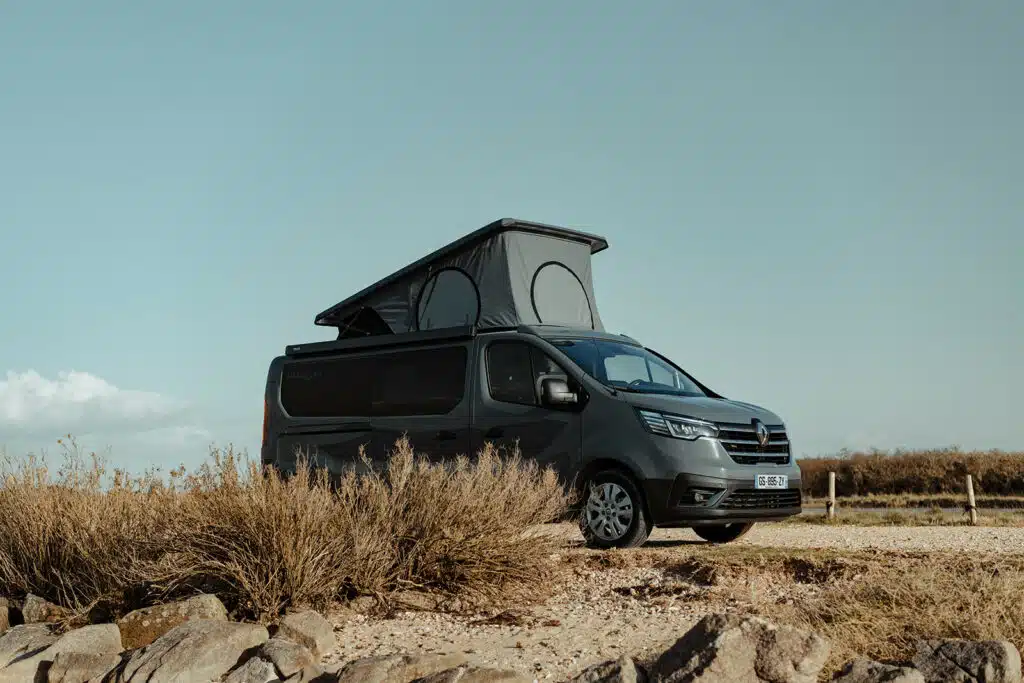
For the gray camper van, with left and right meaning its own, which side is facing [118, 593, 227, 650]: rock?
right

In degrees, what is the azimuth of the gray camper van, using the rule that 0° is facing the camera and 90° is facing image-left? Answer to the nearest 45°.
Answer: approximately 315°

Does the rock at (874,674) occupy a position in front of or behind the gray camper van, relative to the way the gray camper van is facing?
in front

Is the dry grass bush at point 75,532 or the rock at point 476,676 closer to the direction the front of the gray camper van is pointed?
the rock

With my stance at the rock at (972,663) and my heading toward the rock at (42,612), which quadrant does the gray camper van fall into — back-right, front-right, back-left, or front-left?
front-right

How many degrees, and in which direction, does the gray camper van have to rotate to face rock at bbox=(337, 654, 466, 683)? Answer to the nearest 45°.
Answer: approximately 45° to its right

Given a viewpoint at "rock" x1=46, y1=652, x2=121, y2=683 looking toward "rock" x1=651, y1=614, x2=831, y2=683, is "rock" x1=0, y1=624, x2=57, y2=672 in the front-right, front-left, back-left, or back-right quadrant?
back-left

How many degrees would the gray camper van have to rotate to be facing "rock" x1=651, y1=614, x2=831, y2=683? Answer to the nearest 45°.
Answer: approximately 45° to its right

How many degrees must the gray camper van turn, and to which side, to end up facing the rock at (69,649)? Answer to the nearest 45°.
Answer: approximately 90° to its right

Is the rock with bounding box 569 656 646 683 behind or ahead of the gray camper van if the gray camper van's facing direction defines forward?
ahead
